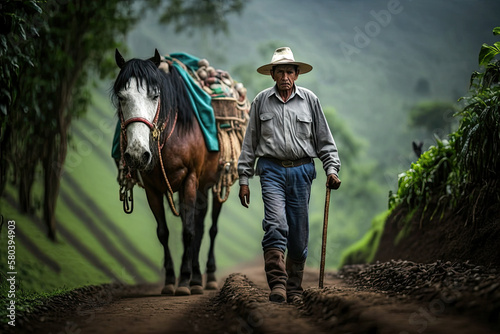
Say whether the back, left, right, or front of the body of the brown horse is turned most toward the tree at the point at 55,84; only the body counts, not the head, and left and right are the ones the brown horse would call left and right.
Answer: right

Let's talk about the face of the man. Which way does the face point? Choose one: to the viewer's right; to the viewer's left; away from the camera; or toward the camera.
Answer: toward the camera

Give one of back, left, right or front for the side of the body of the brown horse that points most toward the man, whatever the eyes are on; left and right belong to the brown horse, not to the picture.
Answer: left

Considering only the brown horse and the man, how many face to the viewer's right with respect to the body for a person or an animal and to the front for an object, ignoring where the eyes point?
0

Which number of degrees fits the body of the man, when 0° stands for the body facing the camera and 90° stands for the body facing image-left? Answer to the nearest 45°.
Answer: approximately 0°
